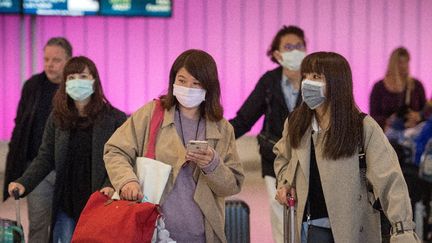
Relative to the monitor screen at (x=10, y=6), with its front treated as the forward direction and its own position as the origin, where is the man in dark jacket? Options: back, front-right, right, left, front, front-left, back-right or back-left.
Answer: front

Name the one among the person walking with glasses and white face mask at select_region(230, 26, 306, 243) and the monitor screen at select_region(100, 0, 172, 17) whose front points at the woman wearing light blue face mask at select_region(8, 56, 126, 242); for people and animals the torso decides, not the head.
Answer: the monitor screen

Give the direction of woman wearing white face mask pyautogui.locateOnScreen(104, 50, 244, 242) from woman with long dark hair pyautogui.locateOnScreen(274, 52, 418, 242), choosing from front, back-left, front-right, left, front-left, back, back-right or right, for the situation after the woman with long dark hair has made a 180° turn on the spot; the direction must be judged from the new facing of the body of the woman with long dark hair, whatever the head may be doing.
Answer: back-left

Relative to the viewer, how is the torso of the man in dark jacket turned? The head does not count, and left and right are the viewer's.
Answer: facing the viewer and to the left of the viewer

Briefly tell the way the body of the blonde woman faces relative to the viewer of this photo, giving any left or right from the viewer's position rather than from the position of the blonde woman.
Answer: facing the viewer

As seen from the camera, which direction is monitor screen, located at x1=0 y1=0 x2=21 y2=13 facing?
toward the camera

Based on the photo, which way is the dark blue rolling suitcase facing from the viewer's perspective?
toward the camera

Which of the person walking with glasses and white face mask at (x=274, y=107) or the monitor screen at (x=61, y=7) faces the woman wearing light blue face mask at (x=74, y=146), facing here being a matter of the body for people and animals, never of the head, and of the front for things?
the monitor screen

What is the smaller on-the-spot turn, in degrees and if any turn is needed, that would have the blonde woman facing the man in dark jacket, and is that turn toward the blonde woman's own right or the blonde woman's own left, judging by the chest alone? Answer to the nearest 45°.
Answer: approximately 45° to the blonde woman's own right

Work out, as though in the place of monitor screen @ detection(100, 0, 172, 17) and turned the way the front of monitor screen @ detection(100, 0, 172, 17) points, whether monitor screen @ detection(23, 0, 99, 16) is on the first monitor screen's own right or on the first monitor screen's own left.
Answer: on the first monitor screen's own right

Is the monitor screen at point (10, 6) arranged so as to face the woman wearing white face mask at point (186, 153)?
yes

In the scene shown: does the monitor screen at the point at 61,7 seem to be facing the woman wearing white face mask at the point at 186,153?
yes

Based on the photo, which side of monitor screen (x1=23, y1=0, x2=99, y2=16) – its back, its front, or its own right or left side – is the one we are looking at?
front

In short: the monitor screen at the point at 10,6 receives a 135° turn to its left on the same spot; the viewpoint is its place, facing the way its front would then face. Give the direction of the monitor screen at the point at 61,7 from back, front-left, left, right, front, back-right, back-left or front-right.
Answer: front-right

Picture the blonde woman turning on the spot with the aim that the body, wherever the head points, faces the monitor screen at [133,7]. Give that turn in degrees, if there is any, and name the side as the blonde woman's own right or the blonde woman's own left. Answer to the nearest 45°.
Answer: approximately 135° to the blonde woman's own right

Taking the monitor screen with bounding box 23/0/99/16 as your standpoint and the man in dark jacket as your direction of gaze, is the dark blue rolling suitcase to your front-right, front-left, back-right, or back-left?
front-left
